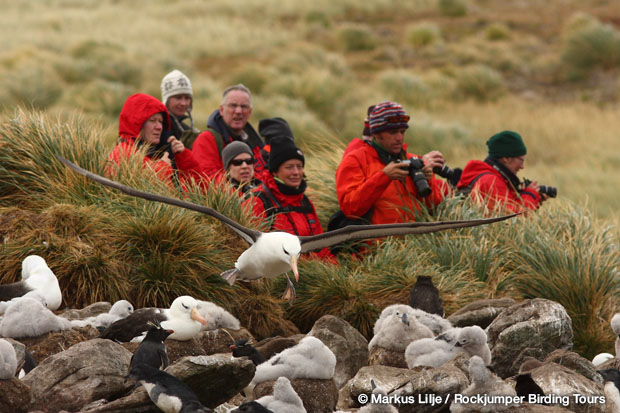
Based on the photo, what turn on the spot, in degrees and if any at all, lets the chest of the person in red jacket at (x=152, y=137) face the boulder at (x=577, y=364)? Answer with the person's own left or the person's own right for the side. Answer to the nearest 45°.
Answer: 0° — they already face it

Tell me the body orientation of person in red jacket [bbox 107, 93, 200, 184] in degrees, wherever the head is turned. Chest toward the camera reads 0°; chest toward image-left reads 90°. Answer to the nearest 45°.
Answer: approximately 315°

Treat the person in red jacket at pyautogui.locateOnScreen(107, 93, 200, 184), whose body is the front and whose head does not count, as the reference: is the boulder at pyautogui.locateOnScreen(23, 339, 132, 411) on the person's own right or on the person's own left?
on the person's own right

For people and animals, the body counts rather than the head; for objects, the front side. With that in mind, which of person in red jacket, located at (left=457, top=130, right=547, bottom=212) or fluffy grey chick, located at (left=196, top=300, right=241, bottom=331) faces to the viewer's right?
the person in red jacket
